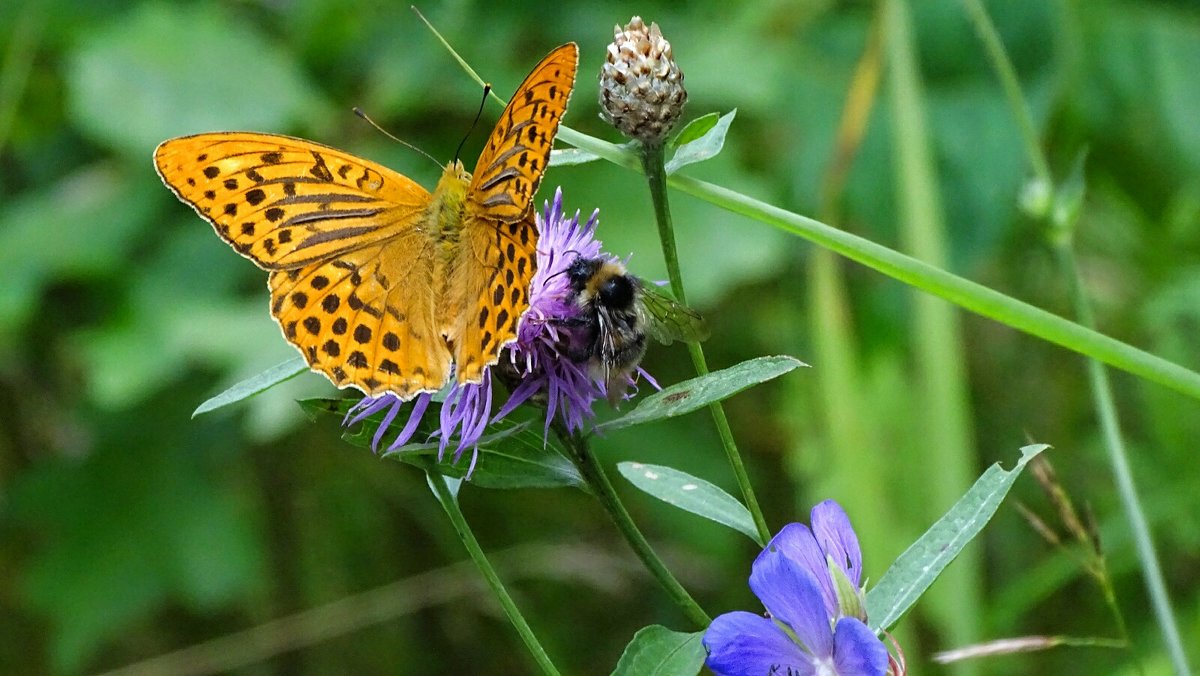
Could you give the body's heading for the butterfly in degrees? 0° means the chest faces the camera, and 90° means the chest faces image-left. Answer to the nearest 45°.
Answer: approximately 180°
